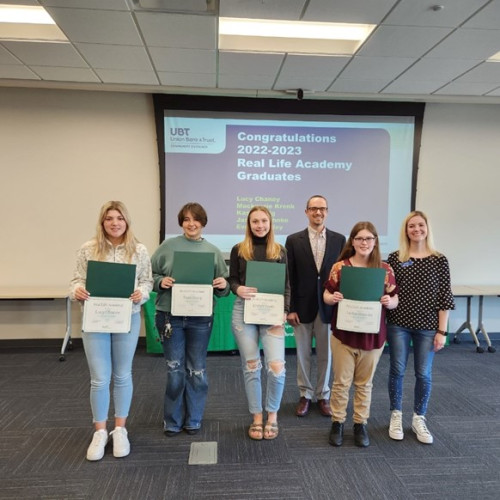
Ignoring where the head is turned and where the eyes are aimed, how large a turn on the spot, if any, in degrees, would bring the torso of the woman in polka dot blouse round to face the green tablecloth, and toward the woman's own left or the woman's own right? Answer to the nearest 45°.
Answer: approximately 135° to the woman's own right

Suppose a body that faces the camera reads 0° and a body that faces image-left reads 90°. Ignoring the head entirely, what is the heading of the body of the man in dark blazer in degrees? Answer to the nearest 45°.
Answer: approximately 0°

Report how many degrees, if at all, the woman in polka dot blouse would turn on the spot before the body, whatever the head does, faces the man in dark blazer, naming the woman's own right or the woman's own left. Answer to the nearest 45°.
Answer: approximately 90° to the woman's own right

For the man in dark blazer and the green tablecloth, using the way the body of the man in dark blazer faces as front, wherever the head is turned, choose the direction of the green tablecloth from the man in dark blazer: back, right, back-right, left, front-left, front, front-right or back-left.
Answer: back-right

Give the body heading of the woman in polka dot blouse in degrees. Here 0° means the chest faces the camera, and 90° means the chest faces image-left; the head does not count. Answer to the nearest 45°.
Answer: approximately 0°

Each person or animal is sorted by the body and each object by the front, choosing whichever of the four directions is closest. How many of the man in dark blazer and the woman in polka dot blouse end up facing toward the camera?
2
